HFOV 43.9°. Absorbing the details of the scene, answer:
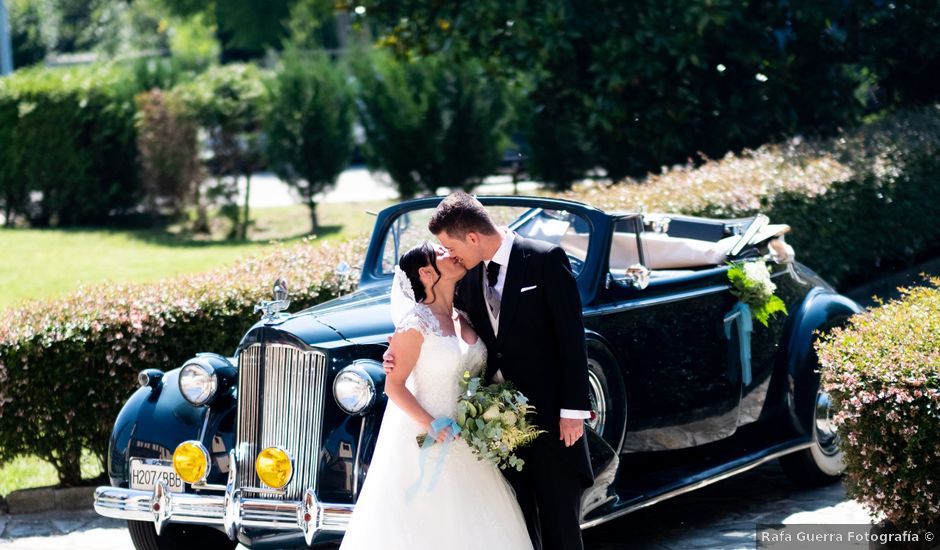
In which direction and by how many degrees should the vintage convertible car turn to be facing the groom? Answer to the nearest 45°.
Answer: approximately 45° to its left

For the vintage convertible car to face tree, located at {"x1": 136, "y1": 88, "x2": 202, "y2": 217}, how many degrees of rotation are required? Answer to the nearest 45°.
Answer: approximately 90° to its right

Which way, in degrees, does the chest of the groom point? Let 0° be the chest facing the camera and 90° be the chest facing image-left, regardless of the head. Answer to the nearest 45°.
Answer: approximately 45°

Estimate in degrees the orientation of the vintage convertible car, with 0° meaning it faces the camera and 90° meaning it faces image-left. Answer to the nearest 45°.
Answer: approximately 45°

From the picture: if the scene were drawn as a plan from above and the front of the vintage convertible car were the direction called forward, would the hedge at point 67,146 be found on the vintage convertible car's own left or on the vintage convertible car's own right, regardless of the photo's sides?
on the vintage convertible car's own right

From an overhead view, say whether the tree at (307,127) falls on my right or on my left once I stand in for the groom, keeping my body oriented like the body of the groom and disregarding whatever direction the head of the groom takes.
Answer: on my right

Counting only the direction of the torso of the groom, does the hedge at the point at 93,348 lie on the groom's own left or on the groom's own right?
on the groom's own right

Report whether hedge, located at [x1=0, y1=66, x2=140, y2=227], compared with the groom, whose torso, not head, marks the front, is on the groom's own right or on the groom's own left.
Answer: on the groom's own right

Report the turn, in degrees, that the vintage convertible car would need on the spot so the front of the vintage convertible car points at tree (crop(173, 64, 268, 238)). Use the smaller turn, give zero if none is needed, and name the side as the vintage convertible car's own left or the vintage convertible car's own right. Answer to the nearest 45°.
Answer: approximately 135° to the vintage convertible car's own right

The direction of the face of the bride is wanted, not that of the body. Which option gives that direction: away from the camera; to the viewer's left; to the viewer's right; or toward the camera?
to the viewer's right

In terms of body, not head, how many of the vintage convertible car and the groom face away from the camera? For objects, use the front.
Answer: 0
